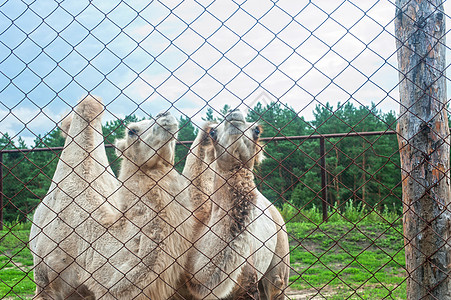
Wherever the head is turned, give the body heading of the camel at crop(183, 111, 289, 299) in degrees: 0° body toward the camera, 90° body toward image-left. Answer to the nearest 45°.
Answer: approximately 0°

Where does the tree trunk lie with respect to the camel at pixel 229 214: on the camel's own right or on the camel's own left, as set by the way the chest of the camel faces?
on the camel's own left

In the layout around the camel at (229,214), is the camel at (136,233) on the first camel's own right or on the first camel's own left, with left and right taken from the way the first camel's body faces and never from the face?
on the first camel's own right
